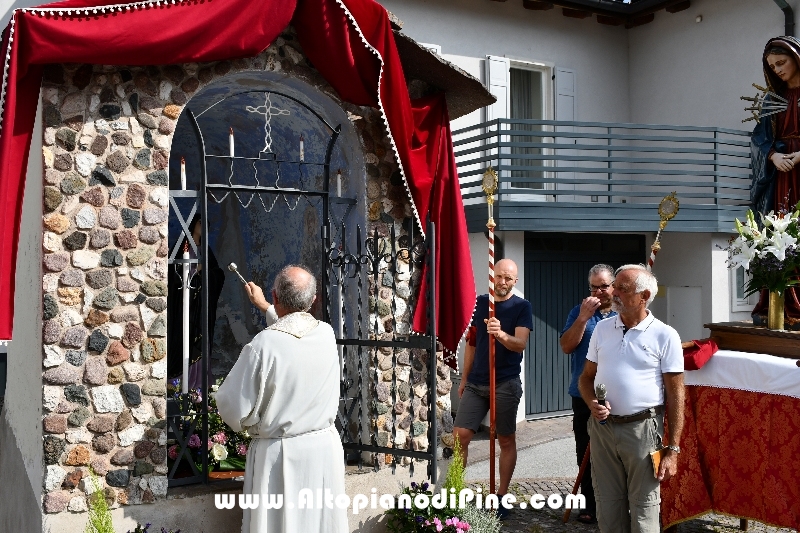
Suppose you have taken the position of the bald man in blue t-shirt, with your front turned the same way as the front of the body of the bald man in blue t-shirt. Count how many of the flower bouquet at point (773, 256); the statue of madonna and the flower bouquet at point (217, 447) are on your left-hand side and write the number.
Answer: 2

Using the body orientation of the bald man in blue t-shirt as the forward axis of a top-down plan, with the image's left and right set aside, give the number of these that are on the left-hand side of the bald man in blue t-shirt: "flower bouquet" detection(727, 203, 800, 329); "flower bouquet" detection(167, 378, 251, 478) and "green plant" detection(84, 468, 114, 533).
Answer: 1

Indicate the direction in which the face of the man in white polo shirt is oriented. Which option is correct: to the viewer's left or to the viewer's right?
to the viewer's left

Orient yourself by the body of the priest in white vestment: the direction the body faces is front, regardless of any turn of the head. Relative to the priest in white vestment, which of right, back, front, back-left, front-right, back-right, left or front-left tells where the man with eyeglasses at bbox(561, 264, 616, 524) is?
right

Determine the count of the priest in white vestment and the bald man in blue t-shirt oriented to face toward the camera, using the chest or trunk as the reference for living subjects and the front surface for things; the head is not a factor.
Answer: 1

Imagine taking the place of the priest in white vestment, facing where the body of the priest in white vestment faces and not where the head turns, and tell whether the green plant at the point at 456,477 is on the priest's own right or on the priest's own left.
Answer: on the priest's own right

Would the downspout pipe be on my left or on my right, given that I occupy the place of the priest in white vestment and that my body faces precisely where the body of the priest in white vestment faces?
on my right

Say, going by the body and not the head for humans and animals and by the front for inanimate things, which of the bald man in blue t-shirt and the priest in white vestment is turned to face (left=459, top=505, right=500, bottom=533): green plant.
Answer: the bald man in blue t-shirt

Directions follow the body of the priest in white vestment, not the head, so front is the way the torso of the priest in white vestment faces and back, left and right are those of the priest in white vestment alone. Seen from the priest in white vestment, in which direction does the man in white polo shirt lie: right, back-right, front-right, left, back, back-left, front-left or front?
back-right

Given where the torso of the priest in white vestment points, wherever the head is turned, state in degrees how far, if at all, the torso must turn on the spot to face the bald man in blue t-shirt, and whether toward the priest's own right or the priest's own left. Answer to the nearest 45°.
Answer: approximately 90° to the priest's own right

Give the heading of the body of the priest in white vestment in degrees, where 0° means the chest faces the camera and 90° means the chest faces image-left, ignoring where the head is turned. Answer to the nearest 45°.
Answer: approximately 135°

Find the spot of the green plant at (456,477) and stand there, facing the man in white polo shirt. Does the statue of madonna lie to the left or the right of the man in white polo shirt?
left

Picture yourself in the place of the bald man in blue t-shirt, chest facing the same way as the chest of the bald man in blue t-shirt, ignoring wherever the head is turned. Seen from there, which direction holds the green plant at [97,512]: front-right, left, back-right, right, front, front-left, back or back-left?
front-right

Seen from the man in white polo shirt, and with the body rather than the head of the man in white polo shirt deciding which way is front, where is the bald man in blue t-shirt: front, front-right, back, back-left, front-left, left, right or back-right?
right

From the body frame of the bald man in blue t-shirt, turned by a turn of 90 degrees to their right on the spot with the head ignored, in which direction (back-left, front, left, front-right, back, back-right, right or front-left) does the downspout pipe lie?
back-right
